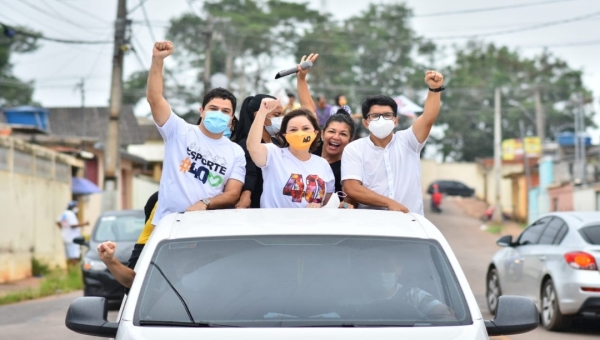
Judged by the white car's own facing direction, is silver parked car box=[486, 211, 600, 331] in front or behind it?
behind

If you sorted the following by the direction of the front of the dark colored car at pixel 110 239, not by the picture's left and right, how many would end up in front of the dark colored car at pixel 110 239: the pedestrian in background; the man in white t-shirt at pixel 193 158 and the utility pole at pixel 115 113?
1

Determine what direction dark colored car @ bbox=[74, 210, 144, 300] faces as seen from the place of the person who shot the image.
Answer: facing the viewer

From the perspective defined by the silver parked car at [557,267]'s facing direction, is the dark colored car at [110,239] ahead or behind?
ahead

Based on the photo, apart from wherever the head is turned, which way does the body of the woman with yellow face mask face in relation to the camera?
toward the camera

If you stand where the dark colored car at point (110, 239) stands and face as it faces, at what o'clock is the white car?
The white car is roughly at 12 o'clock from the dark colored car.

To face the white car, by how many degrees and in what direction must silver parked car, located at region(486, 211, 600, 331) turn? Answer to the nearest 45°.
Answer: approximately 135° to its left

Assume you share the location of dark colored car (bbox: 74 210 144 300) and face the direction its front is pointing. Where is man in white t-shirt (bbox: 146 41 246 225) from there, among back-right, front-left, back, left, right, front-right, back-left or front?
front

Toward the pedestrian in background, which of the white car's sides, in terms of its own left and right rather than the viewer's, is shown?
back

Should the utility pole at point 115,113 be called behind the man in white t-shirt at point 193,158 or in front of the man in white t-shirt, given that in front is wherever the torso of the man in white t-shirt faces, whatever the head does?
behind

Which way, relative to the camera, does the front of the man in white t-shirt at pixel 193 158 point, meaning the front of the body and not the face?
toward the camera
